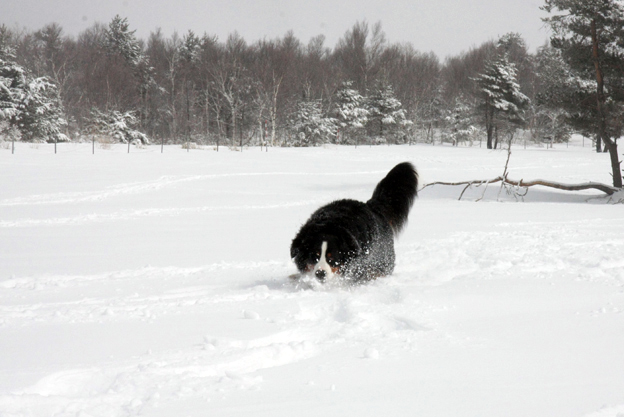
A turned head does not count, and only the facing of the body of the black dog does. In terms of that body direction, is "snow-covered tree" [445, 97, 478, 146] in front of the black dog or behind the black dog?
behind

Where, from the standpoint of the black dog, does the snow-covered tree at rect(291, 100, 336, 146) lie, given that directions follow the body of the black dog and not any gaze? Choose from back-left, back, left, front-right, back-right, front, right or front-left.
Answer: back-right

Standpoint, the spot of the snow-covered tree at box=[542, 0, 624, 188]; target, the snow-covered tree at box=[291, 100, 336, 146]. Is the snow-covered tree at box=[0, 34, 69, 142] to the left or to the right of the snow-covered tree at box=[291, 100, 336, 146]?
left

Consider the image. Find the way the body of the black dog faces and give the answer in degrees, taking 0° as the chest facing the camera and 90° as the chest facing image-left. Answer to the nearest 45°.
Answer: approximately 45°

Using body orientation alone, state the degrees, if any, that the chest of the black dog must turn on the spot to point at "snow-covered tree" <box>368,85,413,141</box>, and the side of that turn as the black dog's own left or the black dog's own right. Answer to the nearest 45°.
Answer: approximately 135° to the black dog's own right

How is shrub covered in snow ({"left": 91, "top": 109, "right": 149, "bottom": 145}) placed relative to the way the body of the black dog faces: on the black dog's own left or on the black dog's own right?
on the black dog's own right

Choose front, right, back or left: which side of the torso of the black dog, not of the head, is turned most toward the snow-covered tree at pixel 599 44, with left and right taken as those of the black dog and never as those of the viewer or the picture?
back

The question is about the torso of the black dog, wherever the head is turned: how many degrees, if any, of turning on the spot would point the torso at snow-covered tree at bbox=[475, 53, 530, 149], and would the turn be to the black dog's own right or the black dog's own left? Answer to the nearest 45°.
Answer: approximately 135° to the black dog's own right
